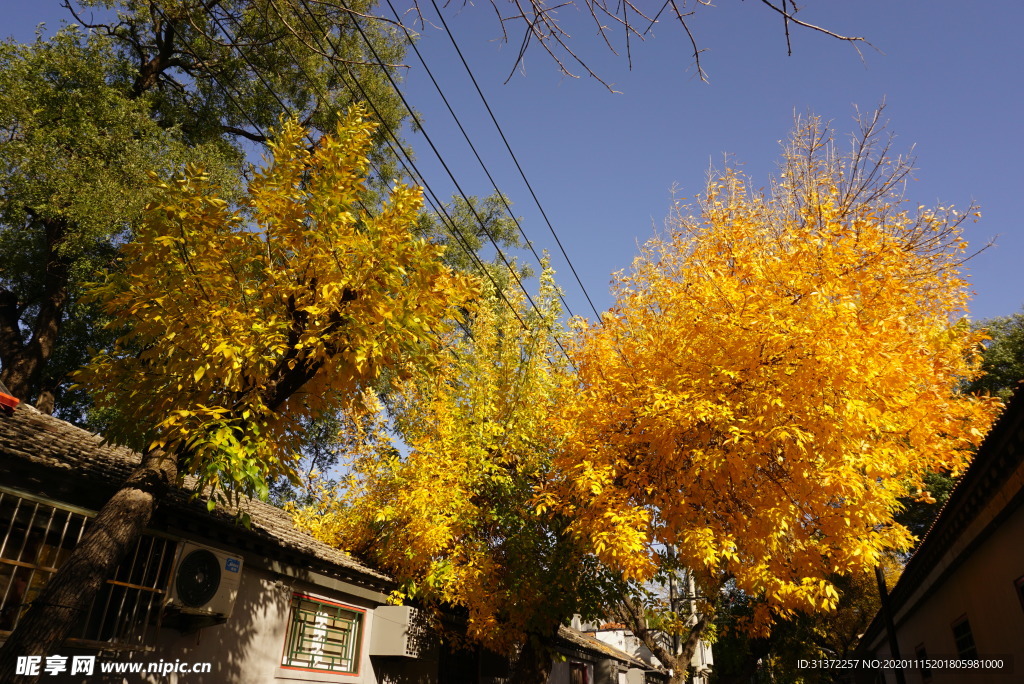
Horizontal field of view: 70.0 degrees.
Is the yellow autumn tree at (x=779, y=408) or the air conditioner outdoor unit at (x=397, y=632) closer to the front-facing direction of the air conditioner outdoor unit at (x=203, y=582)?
the yellow autumn tree

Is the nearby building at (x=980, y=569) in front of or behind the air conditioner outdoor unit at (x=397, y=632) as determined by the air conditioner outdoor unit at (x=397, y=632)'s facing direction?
in front

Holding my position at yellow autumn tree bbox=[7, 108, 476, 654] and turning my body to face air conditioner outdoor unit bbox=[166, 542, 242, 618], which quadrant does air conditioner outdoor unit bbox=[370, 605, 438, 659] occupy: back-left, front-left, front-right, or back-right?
front-right

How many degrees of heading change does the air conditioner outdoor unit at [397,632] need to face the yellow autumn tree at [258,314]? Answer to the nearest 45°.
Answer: approximately 45° to its right

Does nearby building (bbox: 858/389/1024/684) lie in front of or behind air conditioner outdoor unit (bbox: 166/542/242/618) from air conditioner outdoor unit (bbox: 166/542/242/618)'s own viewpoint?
in front

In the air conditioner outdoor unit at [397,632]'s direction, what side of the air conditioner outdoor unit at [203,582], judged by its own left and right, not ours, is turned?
left

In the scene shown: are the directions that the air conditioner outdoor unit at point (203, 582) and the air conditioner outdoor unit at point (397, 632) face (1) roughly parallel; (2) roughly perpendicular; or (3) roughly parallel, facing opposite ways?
roughly parallel

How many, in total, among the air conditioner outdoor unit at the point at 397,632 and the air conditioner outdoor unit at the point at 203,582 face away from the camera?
0

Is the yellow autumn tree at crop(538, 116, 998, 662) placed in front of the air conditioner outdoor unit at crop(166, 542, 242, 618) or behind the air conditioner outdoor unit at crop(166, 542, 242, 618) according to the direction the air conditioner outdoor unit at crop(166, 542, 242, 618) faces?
in front

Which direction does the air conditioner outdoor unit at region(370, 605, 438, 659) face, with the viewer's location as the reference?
facing the viewer and to the right of the viewer

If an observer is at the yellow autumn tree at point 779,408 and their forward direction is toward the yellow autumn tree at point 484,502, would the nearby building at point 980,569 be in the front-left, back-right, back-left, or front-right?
back-left
